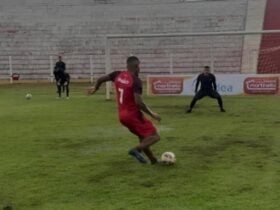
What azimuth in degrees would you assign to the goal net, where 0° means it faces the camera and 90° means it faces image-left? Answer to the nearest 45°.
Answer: approximately 0°

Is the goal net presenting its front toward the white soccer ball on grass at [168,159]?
yes

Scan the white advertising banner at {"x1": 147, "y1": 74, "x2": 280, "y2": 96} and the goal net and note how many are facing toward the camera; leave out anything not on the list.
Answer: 2

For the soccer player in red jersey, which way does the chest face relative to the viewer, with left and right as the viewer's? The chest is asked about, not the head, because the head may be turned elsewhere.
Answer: facing away from the viewer and to the right of the viewer

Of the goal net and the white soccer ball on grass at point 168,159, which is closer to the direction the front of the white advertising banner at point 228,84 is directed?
the white soccer ball on grass
